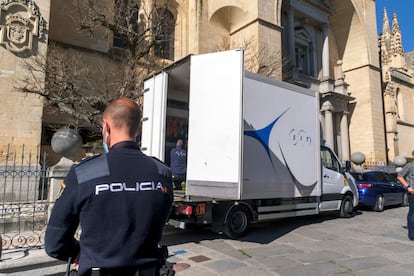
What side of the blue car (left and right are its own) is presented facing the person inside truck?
back

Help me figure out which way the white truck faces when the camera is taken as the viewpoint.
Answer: facing away from the viewer and to the right of the viewer

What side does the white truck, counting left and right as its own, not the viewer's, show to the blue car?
front

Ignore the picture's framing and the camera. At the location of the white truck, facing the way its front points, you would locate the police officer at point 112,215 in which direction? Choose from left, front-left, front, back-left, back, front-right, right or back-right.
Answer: back-right

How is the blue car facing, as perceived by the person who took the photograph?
facing away from the viewer and to the right of the viewer

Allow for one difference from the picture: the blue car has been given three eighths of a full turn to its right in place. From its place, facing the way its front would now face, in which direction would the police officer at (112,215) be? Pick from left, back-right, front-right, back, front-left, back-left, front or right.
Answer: front

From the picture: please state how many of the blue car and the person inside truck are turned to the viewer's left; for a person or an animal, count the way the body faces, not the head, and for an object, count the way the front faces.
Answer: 0

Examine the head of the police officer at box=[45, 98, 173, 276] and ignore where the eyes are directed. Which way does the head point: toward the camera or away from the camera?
away from the camera
